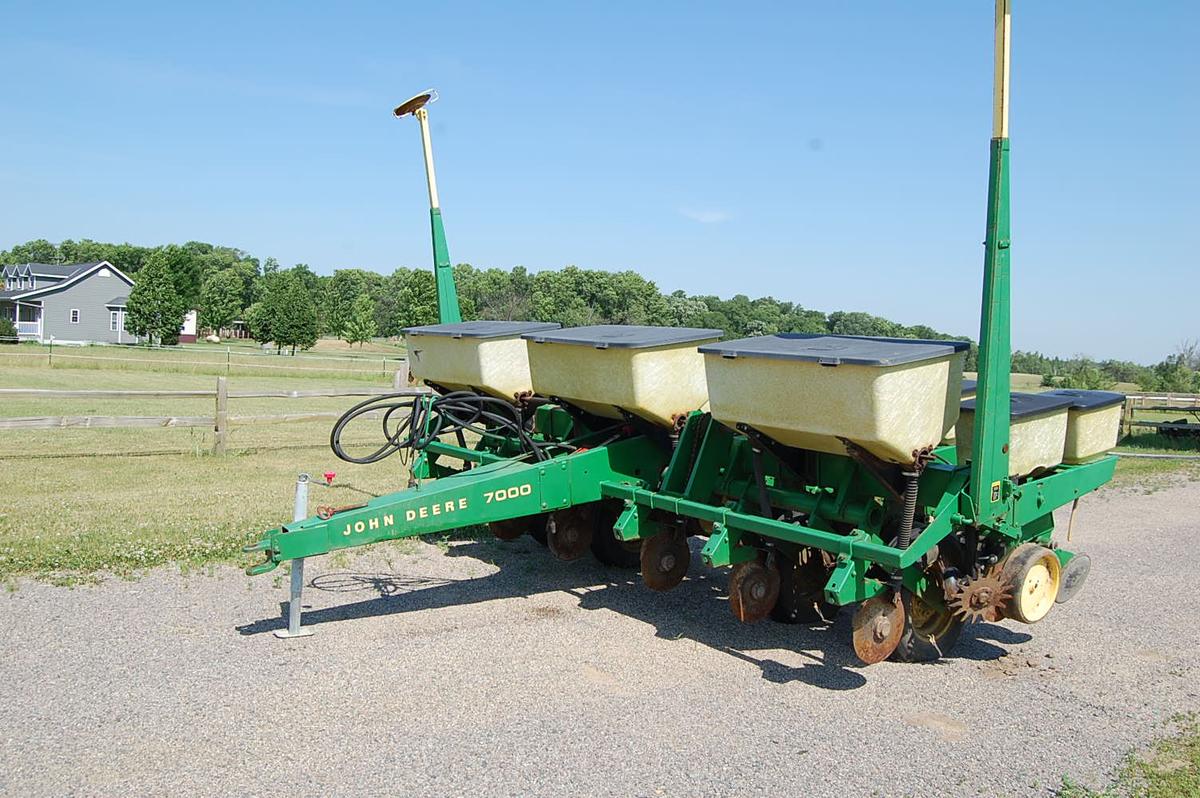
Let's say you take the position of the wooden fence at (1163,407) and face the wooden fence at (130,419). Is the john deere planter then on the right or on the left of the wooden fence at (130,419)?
left

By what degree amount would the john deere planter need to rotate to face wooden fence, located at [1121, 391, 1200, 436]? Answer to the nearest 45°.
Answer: approximately 180°

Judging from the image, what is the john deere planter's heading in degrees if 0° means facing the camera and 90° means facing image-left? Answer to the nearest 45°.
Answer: approximately 45°
